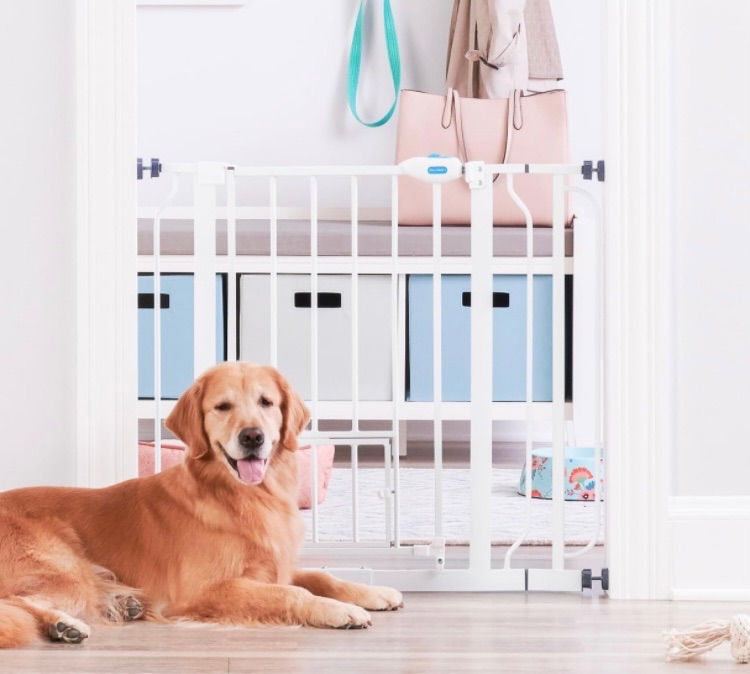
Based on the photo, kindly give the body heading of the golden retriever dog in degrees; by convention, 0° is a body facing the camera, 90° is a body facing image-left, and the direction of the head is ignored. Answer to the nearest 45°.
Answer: approximately 270°

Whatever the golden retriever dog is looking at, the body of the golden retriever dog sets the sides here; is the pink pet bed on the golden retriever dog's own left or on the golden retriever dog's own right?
on the golden retriever dog's own left

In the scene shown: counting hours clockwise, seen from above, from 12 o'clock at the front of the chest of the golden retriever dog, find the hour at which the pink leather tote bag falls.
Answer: The pink leather tote bag is roughly at 10 o'clock from the golden retriever dog.

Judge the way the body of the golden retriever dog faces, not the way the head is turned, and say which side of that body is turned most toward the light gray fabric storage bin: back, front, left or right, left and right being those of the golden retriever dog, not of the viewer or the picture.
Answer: left

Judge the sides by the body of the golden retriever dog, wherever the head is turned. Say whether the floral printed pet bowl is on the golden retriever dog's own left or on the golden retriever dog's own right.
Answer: on the golden retriever dog's own left

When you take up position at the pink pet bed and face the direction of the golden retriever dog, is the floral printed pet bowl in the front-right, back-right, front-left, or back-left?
back-left

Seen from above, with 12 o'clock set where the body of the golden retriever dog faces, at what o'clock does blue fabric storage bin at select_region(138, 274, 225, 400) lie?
The blue fabric storage bin is roughly at 9 o'clock from the golden retriever dog.

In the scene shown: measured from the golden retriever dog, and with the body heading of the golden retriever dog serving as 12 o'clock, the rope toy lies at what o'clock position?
The rope toy is roughly at 1 o'clock from the golden retriever dog.

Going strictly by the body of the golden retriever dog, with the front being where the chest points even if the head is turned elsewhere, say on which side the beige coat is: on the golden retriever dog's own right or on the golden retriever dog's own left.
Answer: on the golden retriever dog's own left
